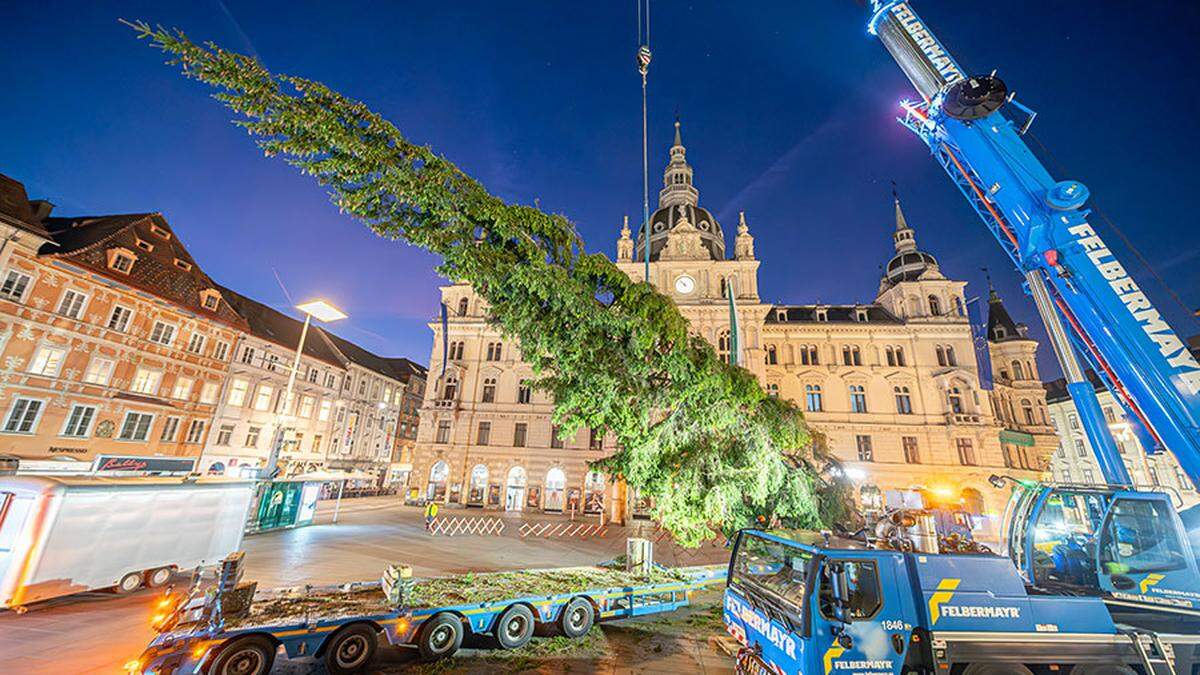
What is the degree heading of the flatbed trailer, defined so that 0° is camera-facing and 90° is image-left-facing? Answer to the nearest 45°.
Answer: approximately 225°

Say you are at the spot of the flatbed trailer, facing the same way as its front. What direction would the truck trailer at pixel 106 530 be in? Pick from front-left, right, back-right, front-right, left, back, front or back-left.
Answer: left

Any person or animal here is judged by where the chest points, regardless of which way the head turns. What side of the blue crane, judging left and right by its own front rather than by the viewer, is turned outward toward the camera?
left

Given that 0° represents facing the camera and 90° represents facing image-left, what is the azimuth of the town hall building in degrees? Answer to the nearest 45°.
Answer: approximately 0°

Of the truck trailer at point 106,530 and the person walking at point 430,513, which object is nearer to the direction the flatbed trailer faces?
the person walking
